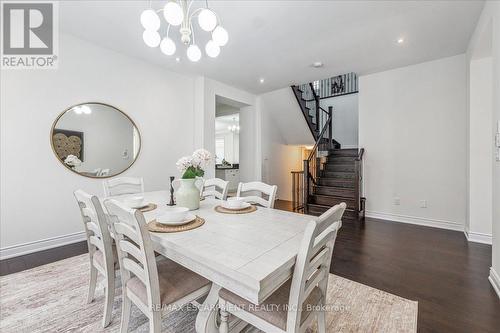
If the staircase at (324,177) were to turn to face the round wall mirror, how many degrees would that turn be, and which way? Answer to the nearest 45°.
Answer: approximately 45° to its right

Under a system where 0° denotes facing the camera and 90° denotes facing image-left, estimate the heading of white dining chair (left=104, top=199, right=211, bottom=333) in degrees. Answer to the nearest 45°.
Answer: approximately 225°

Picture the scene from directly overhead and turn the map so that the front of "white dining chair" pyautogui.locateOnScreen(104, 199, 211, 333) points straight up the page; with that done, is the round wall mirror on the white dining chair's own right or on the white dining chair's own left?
on the white dining chair's own left

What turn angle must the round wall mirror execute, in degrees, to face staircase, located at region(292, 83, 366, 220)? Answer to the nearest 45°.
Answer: approximately 45° to its left

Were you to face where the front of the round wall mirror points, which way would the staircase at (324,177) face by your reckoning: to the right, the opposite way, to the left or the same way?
to the right

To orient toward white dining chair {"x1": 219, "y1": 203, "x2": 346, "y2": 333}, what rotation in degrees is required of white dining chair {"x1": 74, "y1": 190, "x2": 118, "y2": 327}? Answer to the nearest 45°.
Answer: approximately 90° to its right

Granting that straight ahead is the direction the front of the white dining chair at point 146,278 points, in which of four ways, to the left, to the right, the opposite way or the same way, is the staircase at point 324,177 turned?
the opposite way

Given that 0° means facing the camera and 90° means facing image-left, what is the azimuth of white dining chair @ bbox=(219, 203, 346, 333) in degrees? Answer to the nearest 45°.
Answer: approximately 135°

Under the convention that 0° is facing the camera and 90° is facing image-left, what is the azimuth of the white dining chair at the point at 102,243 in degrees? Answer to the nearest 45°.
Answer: approximately 225°

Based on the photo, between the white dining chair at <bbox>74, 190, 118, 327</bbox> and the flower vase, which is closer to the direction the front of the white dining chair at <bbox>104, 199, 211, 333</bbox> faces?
the flower vase
